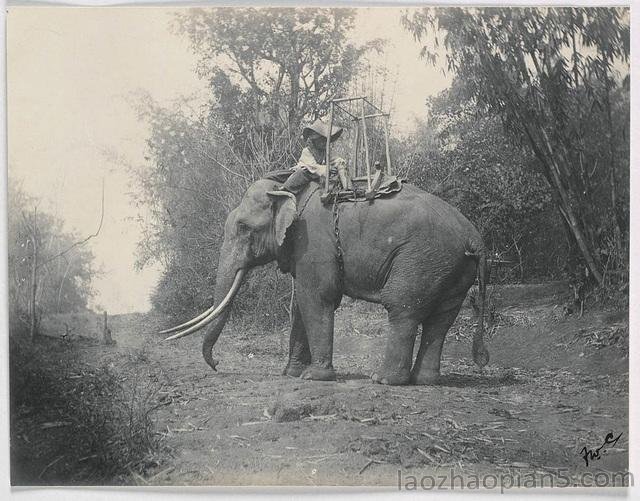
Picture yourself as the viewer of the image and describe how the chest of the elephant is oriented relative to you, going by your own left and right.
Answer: facing to the left of the viewer

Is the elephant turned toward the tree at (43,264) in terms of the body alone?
yes

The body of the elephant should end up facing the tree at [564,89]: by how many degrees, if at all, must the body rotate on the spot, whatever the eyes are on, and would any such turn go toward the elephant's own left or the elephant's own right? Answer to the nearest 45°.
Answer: approximately 180°
